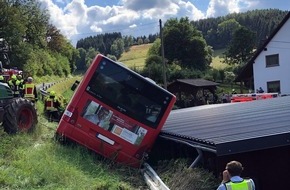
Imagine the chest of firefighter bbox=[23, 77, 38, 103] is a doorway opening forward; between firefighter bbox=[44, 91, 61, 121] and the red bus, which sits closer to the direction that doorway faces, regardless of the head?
the red bus

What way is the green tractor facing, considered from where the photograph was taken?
facing the viewer and to the left of the viewer
